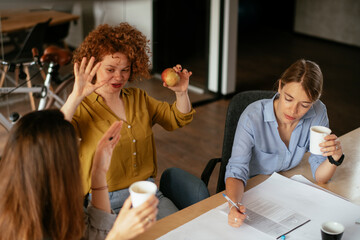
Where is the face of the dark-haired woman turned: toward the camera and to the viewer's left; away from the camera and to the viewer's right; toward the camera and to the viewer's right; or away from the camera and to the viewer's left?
away from the camera and to the viewer's right

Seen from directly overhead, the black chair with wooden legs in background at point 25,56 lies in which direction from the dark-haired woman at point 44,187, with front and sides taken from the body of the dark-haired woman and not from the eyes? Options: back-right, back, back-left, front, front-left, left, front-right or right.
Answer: front-left

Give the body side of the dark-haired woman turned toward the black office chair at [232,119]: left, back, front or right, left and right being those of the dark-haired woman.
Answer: front

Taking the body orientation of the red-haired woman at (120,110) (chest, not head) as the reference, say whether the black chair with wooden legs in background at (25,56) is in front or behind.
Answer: behind

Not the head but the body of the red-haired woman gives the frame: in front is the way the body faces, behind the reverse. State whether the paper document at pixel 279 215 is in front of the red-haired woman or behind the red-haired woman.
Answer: in front

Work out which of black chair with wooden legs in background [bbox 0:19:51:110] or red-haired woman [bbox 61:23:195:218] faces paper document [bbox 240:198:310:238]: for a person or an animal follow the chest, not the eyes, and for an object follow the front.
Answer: the red-haired woman

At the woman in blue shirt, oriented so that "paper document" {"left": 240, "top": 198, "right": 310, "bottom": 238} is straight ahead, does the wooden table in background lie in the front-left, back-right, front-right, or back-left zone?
back-right

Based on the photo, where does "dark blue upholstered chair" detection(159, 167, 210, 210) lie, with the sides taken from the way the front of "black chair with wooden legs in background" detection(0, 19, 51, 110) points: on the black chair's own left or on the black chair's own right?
on the black chair's own left

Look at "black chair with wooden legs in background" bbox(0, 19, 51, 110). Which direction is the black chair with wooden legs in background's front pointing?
to the viewer's left
